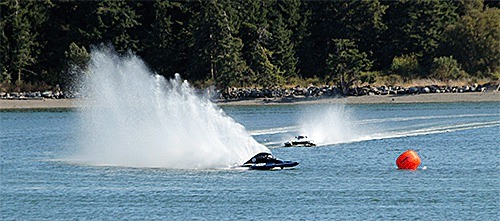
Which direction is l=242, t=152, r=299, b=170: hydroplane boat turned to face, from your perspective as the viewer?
facing to the right of the viewer

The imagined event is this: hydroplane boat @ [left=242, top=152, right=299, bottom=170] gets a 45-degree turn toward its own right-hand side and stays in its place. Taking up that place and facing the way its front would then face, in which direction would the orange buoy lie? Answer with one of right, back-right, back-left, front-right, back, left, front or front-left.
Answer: front-left
